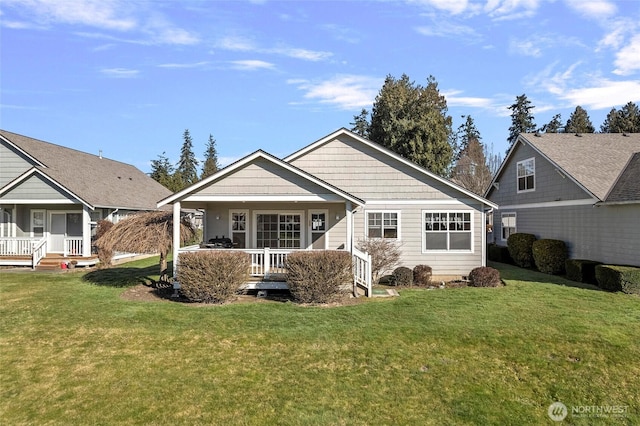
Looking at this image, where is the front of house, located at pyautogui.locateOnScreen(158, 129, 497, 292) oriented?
toward the camera

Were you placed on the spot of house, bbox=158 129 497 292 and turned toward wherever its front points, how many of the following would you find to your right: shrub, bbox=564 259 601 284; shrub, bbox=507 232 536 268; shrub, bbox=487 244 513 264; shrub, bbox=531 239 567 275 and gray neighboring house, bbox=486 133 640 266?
0

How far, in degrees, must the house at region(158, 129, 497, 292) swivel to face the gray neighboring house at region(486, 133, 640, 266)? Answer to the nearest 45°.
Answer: approximately 90° to its left

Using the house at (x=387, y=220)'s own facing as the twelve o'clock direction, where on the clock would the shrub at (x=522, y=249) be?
The shrub is roughly at 8 o'clock from the house.

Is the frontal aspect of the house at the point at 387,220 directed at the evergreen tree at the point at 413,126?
no

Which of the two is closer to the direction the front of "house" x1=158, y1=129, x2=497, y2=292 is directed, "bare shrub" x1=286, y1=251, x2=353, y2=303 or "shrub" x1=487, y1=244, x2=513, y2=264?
the bare shrub

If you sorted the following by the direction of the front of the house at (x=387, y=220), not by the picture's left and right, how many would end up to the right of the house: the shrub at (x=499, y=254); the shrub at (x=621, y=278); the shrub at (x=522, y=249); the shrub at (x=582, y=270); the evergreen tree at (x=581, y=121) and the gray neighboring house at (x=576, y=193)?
0

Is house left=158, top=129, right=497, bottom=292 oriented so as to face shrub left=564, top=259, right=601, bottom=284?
no

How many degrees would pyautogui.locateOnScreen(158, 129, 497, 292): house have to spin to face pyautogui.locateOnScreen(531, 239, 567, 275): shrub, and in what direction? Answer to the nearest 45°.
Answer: approximately 90° to its left

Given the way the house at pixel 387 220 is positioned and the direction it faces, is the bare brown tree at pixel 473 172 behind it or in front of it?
behind

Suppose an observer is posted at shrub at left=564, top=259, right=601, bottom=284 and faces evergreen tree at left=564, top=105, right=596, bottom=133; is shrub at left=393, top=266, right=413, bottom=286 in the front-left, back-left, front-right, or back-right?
back-left

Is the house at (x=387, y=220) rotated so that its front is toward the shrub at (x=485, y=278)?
no

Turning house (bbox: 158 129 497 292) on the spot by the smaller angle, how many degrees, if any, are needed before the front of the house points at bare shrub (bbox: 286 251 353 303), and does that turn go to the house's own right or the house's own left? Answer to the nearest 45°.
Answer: approximately 45° to the house's own right

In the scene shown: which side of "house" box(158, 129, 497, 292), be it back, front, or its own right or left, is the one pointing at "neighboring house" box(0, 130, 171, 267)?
right

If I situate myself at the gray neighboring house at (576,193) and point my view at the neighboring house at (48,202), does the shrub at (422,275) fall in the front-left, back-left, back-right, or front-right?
front-left
